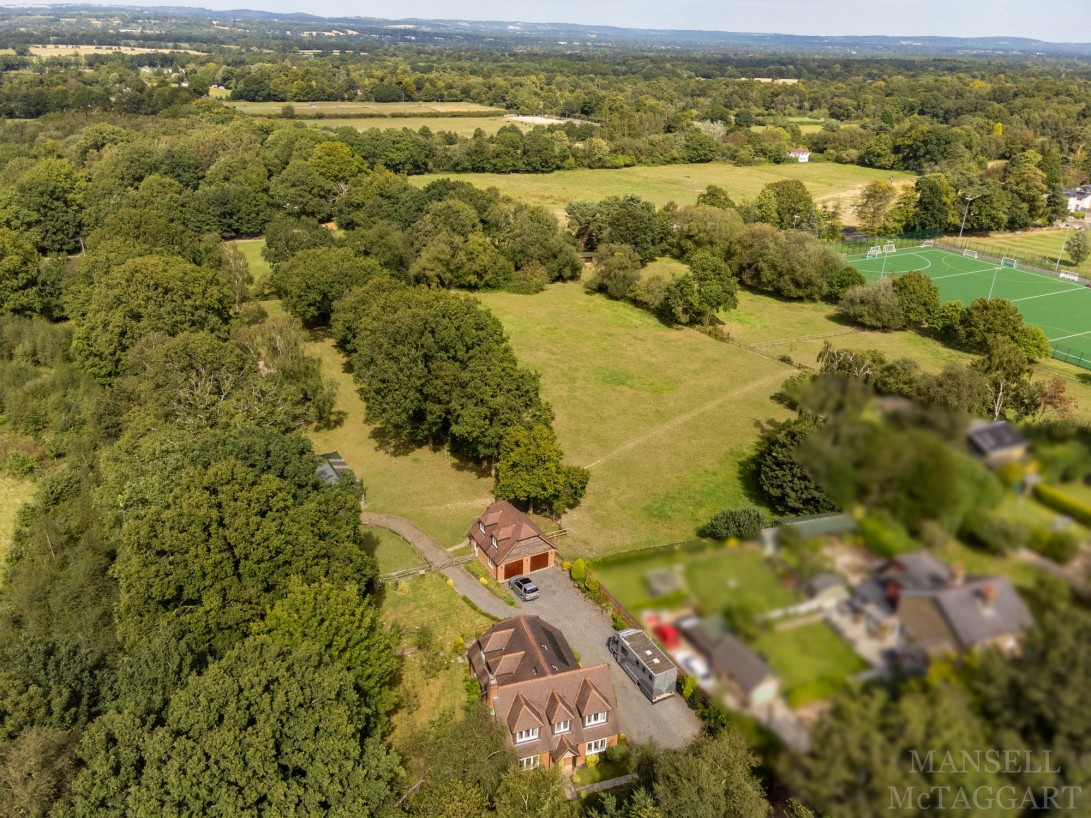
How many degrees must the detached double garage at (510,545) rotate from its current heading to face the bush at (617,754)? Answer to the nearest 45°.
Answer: approximately 45° to its right

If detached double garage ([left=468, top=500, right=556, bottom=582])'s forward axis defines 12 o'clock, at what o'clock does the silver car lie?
The silver car is roughly at 1 o'clock from the detached double garage.

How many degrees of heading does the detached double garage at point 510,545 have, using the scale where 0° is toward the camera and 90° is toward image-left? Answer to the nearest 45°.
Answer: approximately 315°
